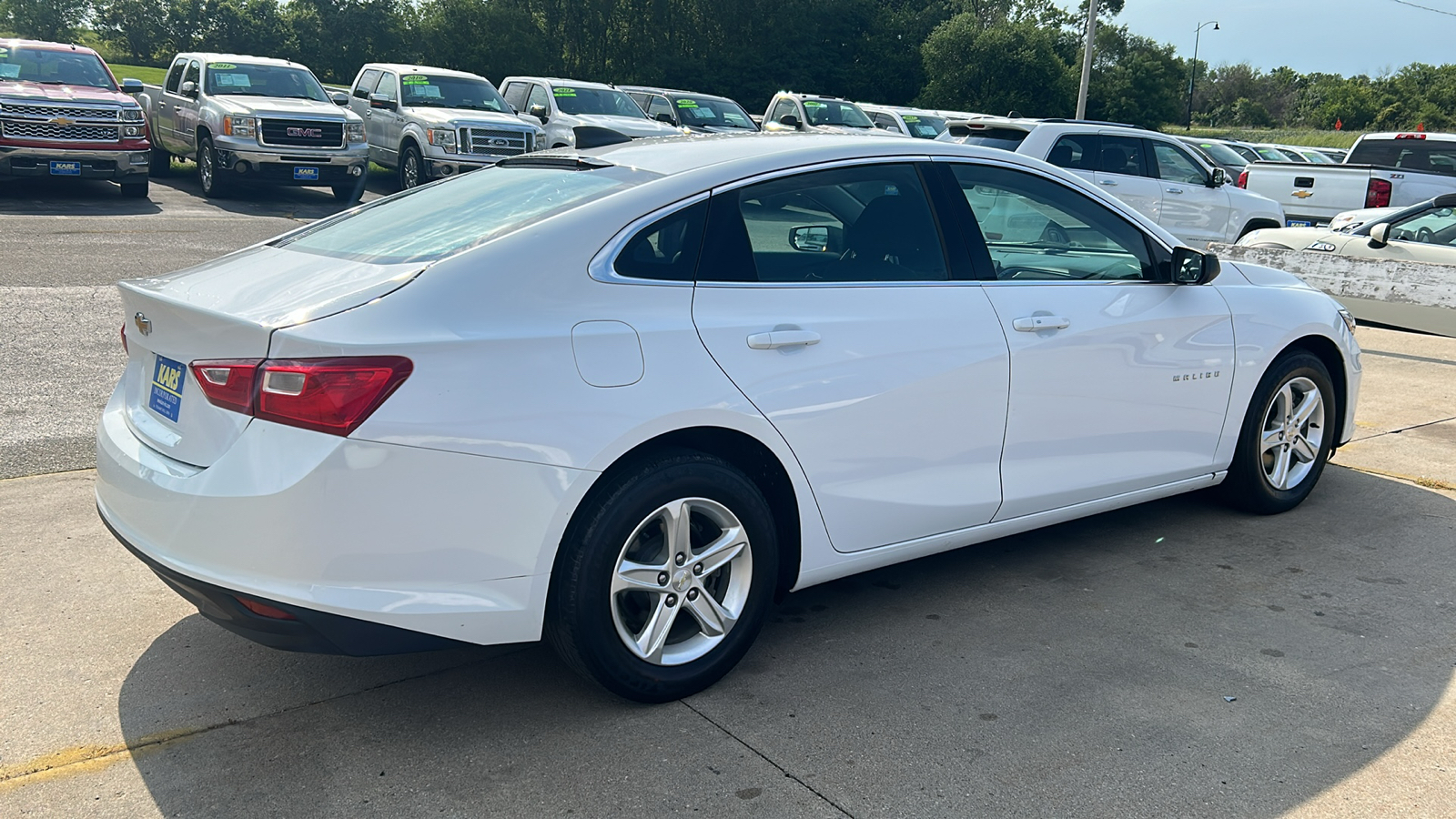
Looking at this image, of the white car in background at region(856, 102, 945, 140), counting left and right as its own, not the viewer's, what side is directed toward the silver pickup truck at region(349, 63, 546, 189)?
right

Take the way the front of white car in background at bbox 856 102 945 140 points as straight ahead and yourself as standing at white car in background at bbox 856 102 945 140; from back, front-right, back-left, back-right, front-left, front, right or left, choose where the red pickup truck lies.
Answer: right

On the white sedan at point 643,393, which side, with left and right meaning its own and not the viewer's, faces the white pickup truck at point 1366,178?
front

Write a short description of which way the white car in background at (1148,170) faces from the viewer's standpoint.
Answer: facing away from the viewer and to the right of the viewer

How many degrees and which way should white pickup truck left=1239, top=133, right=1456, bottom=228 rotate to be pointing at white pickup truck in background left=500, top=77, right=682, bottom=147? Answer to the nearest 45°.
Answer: approximately 135° to its left

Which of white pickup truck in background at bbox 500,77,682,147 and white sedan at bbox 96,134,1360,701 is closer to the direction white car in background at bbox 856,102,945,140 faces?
the white sedan

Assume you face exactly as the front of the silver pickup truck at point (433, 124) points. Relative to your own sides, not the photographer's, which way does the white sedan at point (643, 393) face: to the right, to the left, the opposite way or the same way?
to the left

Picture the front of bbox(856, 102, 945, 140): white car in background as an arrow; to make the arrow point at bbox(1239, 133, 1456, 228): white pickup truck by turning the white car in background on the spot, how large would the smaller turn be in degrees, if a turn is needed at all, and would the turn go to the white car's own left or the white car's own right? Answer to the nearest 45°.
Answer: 0° — it already faces it

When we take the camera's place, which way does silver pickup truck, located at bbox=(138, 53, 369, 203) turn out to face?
facing the viewer and to the right of the viewer

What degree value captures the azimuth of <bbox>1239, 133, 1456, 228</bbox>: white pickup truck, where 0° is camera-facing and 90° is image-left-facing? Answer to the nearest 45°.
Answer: approximately 225°

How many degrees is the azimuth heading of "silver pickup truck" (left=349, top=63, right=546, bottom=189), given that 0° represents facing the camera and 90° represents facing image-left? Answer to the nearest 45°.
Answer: approximately 315°
